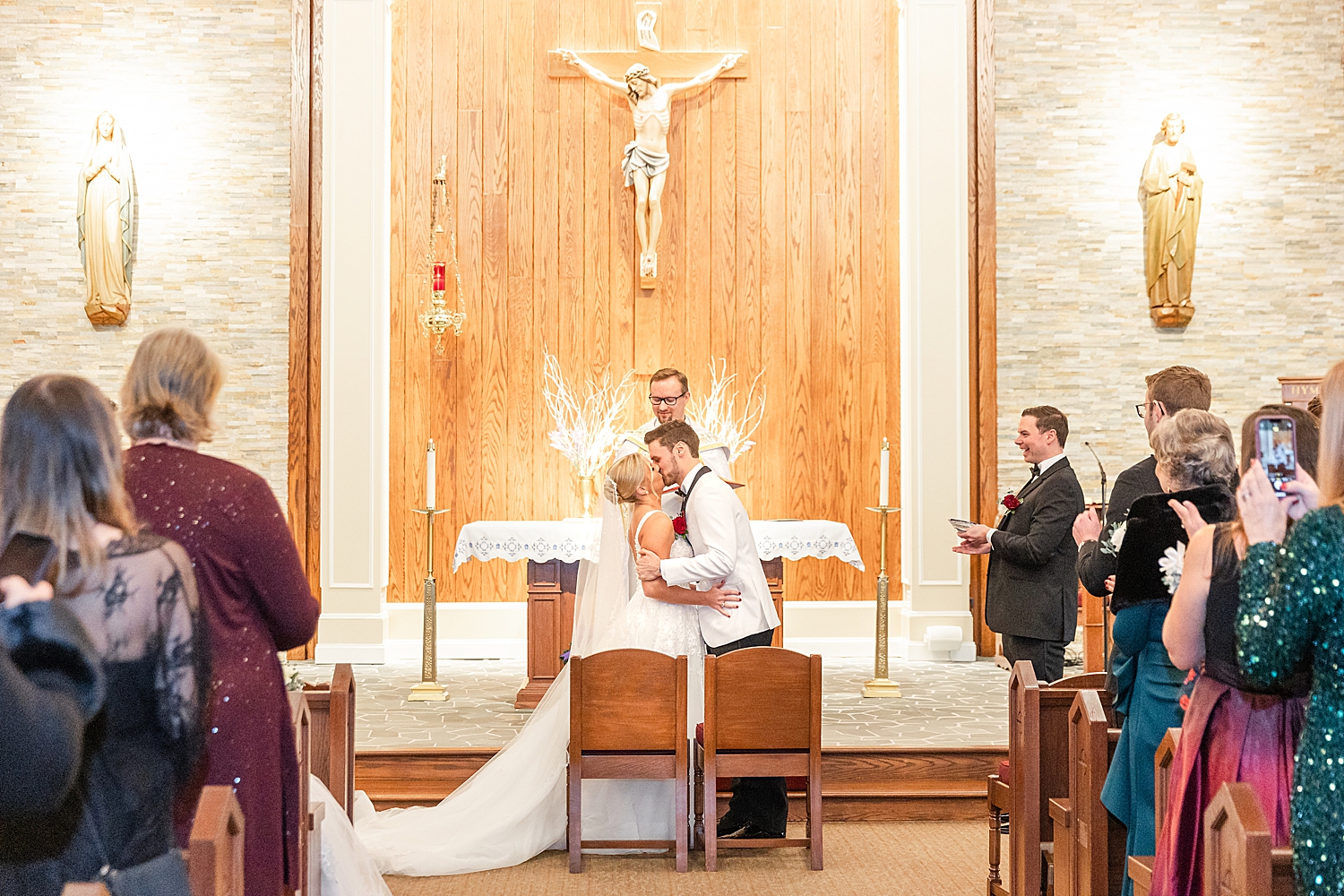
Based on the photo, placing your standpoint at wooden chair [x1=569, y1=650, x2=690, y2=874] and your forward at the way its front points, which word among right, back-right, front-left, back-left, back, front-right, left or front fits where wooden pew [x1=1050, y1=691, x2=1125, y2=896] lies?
back-right

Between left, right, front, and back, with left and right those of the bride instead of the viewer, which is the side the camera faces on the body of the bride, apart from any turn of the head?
right

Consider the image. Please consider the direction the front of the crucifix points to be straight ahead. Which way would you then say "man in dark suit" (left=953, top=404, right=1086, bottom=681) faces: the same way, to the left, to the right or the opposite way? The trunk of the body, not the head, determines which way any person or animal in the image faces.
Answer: to the right

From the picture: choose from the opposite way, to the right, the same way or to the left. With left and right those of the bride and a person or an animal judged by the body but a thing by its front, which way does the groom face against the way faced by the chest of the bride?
the opposite way

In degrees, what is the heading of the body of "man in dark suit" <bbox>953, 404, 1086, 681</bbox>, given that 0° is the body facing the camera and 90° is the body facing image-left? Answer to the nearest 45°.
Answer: approximately 90°

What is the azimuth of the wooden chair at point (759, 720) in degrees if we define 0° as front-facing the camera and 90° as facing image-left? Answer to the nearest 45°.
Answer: approximately 180°

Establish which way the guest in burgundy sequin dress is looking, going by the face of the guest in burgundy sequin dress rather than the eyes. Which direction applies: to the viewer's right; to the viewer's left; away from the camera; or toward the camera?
away from the camera

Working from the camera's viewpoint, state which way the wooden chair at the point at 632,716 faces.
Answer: facing away from the viewer

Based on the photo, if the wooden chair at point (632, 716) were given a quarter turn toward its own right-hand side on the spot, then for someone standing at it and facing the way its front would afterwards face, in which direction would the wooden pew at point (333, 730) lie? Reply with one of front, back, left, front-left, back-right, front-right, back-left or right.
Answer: back-right

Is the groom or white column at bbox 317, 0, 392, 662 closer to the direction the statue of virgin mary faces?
the groom

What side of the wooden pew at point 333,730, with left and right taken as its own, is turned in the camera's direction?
back

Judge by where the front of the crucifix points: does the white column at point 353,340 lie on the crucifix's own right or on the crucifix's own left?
on the crucifix's own right

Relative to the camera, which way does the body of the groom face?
to the viewer's left

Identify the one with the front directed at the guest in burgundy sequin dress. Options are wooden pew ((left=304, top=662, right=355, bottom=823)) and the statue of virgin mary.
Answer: the statue of virgin mary
